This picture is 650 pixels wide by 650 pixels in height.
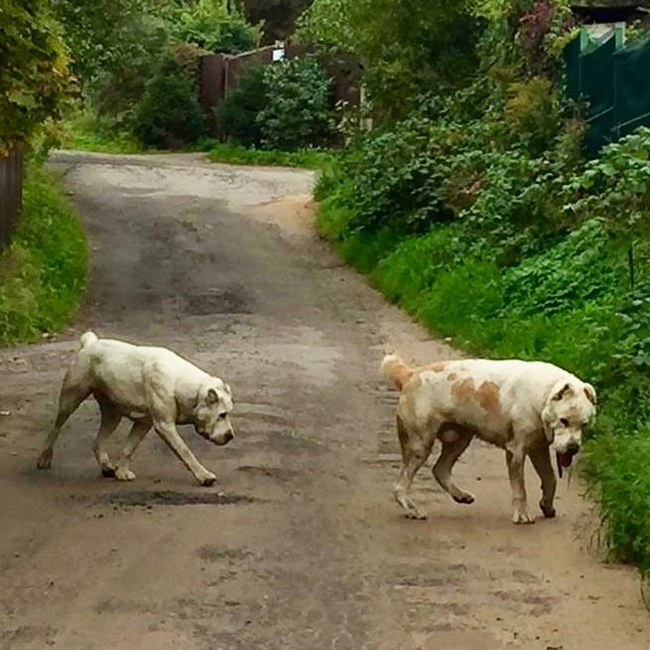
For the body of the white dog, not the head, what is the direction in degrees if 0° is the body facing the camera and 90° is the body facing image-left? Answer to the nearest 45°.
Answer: approximately 270°

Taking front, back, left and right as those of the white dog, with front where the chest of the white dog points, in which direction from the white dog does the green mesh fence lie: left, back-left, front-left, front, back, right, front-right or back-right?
front-left

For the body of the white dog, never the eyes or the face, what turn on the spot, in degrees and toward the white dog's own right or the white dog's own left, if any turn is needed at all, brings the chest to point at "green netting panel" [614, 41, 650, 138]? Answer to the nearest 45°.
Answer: approximately 45° to the white dog's own left

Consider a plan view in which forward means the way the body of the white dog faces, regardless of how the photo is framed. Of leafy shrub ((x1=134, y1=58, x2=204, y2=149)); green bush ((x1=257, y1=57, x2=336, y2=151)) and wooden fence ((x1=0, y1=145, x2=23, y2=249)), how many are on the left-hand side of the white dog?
3

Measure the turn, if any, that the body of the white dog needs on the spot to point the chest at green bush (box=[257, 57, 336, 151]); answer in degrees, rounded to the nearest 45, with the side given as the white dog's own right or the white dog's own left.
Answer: approximately 90° to the white dog's own left

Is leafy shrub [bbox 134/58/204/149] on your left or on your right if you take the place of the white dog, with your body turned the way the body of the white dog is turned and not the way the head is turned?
on your left

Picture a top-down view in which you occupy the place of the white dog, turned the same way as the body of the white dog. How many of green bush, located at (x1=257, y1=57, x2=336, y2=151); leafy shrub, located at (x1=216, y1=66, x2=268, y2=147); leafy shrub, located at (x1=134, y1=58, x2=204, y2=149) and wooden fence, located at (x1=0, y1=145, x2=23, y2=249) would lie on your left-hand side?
4

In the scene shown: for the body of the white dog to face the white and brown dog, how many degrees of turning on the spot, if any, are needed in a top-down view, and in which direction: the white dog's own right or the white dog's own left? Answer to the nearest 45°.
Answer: approximately 45° to the white dog's own right

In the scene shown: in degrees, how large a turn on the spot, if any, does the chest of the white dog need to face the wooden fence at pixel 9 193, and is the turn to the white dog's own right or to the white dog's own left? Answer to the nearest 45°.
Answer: approximately 90° to the white dog's own left
